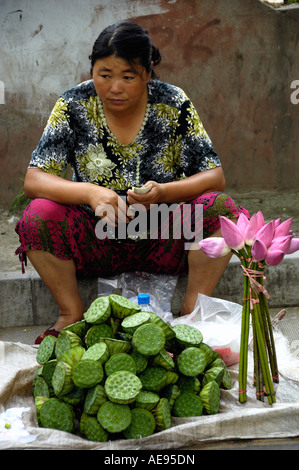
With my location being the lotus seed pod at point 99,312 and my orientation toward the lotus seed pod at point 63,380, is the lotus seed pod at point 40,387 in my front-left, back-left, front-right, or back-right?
front-right

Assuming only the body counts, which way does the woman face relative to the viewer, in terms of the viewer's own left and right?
facing the viewer

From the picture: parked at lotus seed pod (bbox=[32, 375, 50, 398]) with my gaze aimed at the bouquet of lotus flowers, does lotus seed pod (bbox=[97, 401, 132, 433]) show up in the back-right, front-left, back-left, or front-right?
front-right

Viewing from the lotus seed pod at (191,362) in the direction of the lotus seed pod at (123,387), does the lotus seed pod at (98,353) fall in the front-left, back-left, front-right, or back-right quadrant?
front-right

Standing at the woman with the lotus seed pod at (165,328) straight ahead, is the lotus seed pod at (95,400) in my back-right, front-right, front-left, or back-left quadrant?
front-right

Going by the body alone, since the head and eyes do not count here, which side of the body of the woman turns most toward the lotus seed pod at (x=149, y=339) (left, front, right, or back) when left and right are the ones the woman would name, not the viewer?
front
